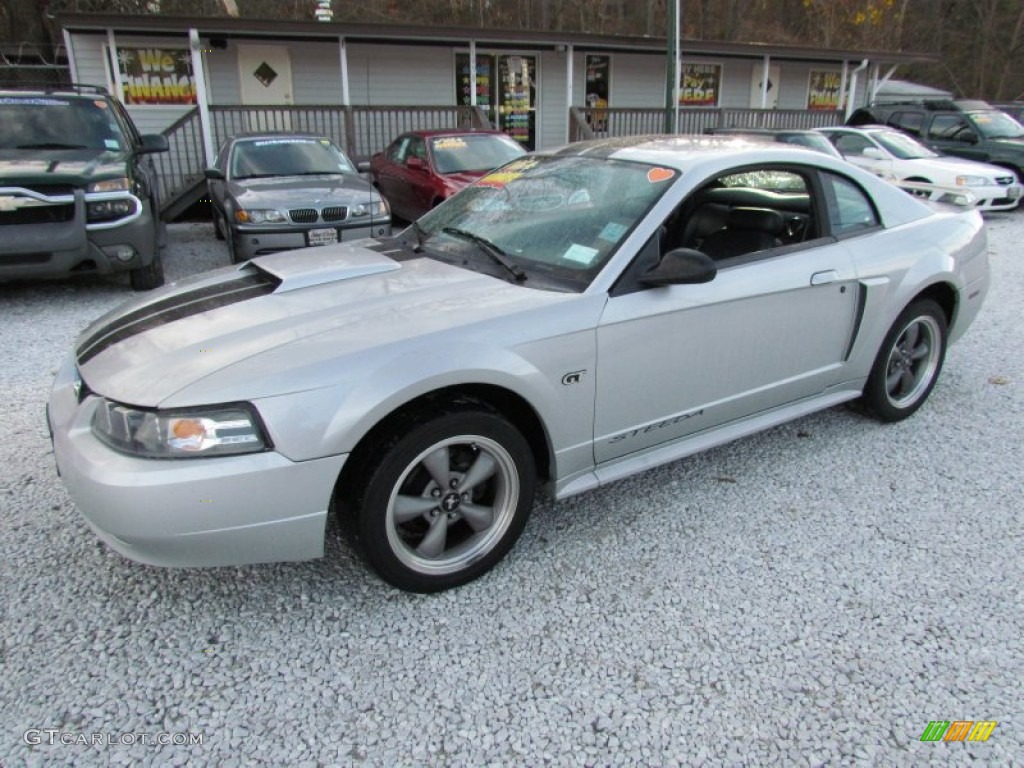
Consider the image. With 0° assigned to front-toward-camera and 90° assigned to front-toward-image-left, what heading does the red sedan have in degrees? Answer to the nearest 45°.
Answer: approximately 315°

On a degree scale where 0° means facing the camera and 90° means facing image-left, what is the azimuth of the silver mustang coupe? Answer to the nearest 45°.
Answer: approximately 45°

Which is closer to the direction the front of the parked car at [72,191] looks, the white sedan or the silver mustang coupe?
the silver mustang coupe

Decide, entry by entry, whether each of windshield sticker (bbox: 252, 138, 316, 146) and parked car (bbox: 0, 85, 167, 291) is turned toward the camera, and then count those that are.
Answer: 2

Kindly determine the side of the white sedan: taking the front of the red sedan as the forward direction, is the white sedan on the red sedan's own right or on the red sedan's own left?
on the red sedan's own left

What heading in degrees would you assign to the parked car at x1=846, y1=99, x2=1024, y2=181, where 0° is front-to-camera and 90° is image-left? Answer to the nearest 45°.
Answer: approximately 315°

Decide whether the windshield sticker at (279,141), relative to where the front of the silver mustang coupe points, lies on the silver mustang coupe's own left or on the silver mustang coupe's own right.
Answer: on the silver mustang coupe's own right

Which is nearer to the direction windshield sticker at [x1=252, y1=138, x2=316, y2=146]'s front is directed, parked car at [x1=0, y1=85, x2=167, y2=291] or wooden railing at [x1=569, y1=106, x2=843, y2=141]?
the parked car

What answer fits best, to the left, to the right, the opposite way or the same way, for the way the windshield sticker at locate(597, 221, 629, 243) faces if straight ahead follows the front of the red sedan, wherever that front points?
to the right

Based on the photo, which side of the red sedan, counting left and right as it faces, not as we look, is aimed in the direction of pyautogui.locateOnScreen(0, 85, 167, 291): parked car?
right
